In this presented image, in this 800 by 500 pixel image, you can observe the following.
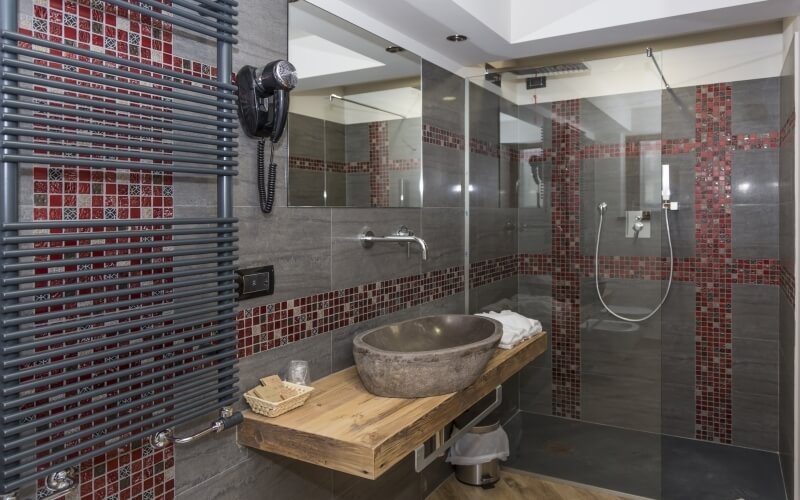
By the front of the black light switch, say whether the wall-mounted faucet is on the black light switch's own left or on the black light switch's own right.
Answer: on the black light switch's own left

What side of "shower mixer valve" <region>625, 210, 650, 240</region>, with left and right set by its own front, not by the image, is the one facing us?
front

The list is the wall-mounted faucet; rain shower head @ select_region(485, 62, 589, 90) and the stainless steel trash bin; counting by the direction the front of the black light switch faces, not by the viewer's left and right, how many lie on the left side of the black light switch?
3

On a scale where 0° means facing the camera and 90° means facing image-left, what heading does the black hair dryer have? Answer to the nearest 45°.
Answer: approximately 315°

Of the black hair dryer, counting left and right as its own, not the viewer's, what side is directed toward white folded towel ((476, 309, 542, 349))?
left

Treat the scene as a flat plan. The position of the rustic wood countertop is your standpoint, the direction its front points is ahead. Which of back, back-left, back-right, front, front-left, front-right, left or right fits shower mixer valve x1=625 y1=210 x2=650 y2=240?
left

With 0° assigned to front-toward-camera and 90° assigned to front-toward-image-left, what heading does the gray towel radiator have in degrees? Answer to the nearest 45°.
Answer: approximately 315°

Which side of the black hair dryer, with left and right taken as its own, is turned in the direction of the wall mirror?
left

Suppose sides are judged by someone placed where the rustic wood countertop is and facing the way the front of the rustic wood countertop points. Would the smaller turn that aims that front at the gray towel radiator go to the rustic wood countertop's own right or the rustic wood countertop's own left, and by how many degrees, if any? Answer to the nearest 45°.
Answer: approximately 90° to the rustic wood countertop's own right
